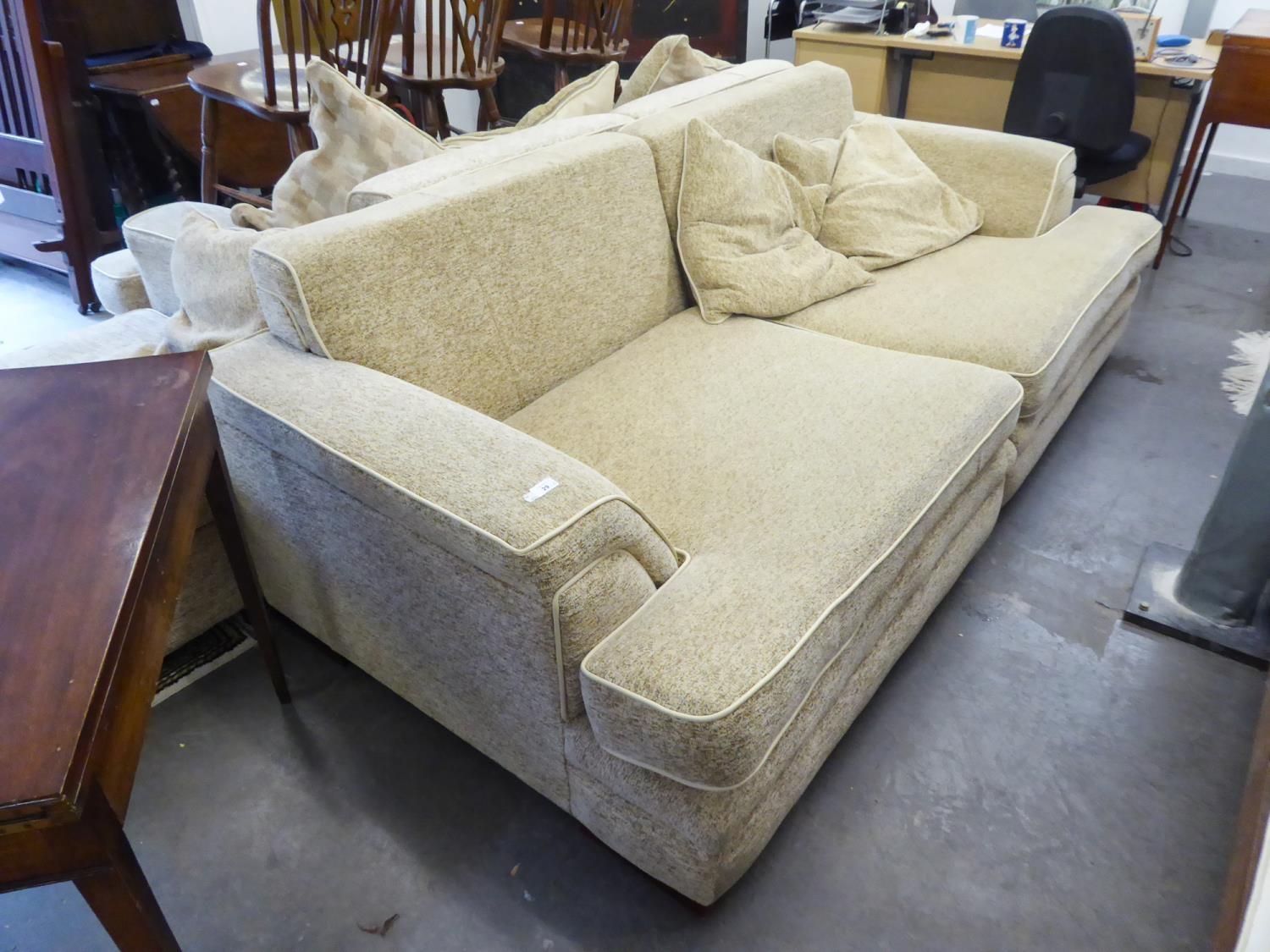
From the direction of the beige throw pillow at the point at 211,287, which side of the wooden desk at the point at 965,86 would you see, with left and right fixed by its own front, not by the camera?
front

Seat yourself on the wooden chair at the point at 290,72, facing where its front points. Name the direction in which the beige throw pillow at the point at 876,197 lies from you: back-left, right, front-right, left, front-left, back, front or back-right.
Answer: back

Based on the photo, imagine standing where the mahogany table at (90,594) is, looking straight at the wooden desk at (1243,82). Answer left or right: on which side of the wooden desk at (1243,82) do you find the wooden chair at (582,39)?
left

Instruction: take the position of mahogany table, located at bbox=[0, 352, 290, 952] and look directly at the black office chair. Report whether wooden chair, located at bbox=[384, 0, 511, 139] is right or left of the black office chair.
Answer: left

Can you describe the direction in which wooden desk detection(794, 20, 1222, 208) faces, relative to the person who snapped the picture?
facing the viewer

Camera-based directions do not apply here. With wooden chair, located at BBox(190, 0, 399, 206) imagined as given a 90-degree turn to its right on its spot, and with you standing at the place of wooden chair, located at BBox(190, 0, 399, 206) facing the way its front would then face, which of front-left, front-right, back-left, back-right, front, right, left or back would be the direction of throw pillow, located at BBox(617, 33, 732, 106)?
right

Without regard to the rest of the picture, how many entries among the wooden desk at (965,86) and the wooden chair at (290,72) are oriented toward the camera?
1

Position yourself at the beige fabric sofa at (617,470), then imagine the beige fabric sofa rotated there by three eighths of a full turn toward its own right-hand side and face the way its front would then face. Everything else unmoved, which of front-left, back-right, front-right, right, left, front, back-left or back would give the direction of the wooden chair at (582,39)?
right

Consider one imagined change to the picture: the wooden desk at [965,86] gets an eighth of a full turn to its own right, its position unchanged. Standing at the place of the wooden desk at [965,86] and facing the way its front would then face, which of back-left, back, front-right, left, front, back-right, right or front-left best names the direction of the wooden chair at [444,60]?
front

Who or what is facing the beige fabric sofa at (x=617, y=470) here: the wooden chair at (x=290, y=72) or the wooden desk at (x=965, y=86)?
the wooden desk

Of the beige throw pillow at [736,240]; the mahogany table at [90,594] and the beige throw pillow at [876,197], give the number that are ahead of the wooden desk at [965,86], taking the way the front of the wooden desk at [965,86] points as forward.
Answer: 3

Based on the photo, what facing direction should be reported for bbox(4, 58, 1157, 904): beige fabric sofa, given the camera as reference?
facing the viewer and to the right of the viewer

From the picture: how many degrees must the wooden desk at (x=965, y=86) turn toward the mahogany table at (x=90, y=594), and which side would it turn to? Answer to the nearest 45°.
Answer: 0° — it already faces it

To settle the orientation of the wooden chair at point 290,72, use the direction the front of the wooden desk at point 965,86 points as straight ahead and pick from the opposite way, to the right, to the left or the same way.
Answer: to the right

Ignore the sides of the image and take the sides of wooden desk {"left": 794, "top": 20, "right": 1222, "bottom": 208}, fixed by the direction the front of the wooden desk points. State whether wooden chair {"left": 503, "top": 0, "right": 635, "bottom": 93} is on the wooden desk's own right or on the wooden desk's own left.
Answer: on the wooden desk's own right

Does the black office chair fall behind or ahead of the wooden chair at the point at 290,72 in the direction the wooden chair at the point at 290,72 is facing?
behind
